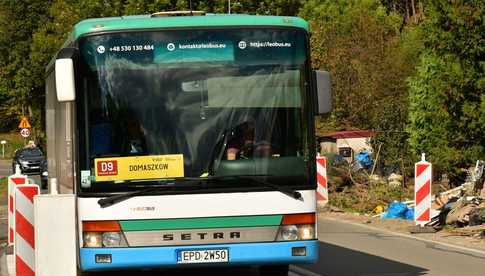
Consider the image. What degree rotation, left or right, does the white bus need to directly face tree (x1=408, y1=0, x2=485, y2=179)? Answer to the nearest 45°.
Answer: approximately 135° to its left

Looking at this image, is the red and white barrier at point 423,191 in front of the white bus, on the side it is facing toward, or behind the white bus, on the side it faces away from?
behind

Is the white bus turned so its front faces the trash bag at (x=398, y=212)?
no

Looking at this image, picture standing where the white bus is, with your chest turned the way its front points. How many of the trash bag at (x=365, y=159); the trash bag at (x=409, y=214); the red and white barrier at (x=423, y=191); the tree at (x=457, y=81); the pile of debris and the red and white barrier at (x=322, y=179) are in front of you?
0

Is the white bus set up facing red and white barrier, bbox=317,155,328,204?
no

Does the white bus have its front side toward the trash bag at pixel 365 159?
no

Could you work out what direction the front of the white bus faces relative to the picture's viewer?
facing the viewer

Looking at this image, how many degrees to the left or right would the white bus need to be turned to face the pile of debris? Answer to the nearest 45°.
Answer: approximately 135° to its left
